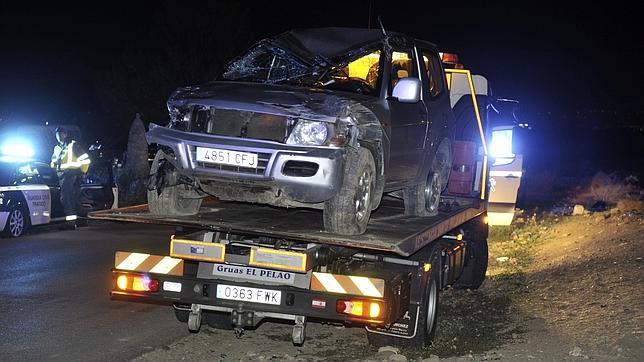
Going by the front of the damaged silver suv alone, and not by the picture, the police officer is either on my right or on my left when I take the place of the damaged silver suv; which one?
on my right

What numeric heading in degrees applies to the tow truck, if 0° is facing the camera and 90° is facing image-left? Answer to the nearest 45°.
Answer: approximately 225°

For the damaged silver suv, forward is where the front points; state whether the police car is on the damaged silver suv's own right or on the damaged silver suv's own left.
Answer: on the damaged silver suv's own right

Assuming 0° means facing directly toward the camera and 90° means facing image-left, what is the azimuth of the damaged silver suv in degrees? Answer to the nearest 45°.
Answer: approximately 45°

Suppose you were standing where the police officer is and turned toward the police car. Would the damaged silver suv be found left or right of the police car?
left

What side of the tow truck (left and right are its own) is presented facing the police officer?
left

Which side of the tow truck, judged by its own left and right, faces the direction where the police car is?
left
